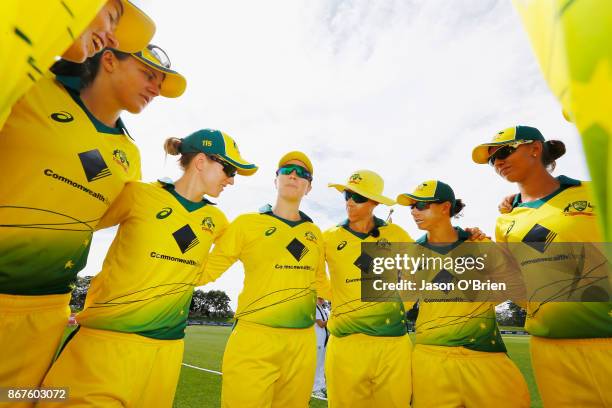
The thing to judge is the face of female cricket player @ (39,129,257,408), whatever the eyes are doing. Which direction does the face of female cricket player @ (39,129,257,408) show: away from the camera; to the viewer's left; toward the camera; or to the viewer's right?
to the viewer's right

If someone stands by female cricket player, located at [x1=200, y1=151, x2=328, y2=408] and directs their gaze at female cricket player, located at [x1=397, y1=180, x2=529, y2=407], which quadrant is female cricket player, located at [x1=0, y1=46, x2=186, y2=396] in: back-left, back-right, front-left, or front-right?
back-right

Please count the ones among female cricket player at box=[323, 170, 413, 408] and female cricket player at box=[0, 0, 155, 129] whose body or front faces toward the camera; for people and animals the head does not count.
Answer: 1

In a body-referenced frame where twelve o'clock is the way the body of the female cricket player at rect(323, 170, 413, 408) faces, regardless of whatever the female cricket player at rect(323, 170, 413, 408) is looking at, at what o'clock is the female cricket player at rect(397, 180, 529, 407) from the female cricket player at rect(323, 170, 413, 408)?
the female cricket player at rect(397, 180, 529, 407) is roughly at 9 o'clock from the female cricket player at rect(323, 170, 413, 408).

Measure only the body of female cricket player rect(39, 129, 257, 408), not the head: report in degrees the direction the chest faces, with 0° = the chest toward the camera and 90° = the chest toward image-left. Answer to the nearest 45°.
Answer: approximately 315°

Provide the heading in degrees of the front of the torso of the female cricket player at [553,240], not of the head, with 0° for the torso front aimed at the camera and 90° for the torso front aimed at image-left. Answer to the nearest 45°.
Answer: approximately 45°

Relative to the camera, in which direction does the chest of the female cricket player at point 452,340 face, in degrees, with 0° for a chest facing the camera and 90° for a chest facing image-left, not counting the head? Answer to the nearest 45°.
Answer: approximately 45°

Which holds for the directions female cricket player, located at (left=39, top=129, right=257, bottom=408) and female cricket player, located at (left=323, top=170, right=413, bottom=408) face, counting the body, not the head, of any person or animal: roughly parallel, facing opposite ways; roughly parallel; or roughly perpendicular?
roughly perpendicular

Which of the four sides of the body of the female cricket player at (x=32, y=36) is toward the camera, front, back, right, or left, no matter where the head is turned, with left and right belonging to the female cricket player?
right

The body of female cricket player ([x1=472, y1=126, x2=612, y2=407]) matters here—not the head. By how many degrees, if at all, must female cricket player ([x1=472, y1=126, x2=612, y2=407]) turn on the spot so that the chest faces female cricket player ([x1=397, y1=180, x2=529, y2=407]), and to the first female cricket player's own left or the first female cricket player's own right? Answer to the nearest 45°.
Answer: approximately 90° to the first female cricket player's own right

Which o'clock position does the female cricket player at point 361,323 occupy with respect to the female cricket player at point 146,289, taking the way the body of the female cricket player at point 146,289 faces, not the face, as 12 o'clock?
the female cricket player at point 361,323 is roughly at 10 o'clock from the female cricket player at point 146,289.
